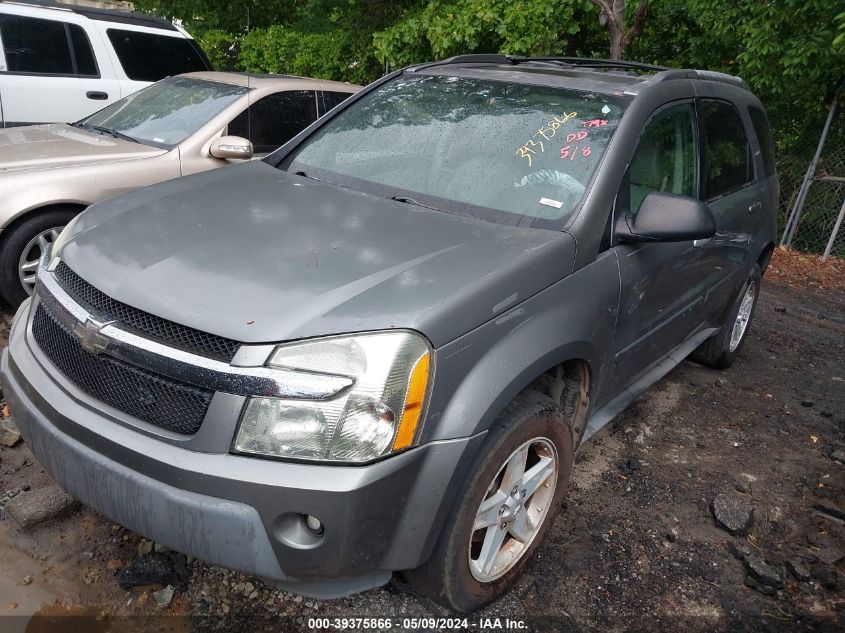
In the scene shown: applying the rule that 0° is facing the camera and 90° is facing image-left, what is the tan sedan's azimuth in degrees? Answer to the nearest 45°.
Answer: approximately 45°

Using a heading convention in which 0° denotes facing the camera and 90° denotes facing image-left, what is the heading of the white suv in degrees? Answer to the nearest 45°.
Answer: approximately 90°

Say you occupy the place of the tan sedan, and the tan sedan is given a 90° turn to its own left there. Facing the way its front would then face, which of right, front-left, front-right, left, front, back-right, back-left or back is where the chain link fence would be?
front-left

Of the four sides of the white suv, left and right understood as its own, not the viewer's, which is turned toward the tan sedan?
left

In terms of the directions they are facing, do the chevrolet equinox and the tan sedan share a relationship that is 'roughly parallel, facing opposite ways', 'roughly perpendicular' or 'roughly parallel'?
roughly parallel

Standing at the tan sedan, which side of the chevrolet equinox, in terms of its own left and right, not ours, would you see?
right

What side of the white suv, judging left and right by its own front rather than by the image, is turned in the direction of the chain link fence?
back

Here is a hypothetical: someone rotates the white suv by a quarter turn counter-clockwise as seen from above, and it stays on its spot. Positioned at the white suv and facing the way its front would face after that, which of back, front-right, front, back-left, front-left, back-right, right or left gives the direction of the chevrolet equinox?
front

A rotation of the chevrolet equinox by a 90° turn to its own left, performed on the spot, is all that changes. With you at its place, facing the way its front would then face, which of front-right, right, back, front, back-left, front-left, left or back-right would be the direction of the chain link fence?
left

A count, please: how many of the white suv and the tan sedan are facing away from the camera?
0

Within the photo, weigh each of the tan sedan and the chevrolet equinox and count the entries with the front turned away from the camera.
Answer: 0

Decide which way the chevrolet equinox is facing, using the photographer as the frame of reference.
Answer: facing the viewer and to the left of the viewer
